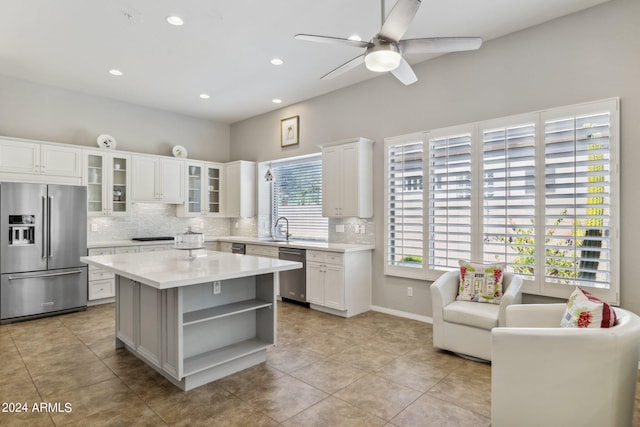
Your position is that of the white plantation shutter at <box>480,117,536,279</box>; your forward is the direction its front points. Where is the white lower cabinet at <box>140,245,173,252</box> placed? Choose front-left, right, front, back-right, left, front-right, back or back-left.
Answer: front-right

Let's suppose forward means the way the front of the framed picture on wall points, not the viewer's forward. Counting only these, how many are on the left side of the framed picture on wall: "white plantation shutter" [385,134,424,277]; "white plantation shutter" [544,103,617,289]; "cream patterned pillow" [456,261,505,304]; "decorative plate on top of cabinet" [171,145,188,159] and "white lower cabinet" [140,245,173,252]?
3

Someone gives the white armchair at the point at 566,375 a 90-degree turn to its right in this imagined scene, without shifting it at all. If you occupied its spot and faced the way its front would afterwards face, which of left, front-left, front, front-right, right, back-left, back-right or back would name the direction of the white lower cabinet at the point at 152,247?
left

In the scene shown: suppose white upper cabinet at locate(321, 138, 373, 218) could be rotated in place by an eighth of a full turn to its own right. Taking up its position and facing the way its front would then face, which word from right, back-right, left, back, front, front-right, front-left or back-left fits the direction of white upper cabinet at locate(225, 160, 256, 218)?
front-right

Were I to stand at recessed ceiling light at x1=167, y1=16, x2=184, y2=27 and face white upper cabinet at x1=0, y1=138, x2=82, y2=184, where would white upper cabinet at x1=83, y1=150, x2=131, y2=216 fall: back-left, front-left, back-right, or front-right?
front-right

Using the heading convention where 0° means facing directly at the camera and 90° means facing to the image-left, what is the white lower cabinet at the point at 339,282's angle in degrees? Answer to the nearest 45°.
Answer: approximately 45°

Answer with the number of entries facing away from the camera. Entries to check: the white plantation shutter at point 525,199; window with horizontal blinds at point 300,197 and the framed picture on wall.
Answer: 0

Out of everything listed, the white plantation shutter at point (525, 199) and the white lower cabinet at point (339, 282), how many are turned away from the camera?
0

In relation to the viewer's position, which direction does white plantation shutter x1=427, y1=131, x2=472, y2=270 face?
facing the viewer and to the left of the viewer

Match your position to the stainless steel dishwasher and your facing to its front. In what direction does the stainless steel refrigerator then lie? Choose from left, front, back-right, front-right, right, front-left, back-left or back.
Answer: front-right

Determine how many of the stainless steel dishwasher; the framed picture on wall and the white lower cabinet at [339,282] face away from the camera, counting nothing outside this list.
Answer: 0

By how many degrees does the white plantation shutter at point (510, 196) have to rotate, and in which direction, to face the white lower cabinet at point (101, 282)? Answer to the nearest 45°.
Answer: approximately 45° to its right

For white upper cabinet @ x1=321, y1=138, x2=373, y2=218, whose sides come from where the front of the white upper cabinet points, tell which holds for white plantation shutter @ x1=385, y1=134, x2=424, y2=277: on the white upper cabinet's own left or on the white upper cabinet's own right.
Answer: on the white upper cabinet's own left

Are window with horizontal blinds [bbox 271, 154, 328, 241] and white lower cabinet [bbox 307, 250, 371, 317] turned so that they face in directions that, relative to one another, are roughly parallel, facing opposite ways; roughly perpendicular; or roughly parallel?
roughly parallel

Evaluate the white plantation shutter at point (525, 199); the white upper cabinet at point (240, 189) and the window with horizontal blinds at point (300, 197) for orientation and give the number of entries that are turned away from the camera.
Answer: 0

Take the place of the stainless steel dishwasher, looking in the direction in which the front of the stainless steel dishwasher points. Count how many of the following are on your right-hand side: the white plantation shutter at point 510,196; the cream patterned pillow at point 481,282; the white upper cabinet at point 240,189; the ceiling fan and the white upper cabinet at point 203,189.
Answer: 2

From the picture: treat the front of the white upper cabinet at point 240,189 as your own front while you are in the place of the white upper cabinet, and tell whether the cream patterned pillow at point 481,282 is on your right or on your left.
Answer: on your left
